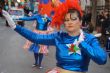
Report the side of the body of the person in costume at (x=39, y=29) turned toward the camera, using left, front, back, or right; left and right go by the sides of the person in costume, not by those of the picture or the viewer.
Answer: front

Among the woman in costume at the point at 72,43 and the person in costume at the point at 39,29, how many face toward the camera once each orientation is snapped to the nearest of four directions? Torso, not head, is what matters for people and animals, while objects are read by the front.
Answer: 2

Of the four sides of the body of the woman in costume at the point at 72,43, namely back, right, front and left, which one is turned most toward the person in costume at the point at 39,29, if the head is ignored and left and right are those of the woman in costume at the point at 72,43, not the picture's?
back

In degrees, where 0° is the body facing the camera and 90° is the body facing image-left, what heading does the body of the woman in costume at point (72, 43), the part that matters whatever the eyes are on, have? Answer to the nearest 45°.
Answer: approximately 0°

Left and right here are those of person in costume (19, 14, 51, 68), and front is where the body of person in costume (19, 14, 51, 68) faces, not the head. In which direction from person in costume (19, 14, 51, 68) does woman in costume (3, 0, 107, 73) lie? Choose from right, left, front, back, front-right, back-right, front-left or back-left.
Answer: front
